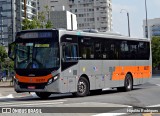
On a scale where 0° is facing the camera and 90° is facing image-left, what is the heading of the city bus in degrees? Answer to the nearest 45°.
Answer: approximately 45°

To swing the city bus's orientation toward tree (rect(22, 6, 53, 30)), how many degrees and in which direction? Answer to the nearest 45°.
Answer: approximately 135° to its right
